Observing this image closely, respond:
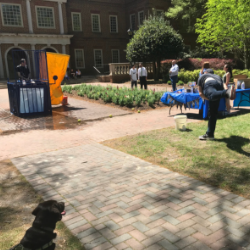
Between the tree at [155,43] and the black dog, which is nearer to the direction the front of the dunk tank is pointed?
the black dog

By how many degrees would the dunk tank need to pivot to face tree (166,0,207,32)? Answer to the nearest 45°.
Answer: approximately 135° to its left

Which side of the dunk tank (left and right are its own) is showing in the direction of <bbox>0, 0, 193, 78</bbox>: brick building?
back

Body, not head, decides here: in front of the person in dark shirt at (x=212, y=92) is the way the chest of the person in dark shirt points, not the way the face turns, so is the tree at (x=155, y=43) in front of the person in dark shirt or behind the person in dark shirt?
in front

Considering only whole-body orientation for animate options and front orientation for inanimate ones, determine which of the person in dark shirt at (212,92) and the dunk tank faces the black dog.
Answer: the dunk tank

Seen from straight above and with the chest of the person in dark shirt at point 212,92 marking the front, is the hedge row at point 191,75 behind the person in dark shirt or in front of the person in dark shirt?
in front

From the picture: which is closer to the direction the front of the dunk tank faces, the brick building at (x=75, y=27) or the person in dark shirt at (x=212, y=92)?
the person in dark shirt

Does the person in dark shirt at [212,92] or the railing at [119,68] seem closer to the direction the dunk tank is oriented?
the person in dark shirt

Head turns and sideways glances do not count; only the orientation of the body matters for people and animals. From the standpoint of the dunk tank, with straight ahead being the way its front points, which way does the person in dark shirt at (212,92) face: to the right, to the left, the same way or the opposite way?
the opposite way

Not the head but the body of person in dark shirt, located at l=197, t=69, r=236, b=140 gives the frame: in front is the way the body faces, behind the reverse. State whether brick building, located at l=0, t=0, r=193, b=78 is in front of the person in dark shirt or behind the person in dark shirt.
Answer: in front

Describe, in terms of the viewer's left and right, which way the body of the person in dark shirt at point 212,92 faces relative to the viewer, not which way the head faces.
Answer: facing away from the viewer and to the left of the viewer

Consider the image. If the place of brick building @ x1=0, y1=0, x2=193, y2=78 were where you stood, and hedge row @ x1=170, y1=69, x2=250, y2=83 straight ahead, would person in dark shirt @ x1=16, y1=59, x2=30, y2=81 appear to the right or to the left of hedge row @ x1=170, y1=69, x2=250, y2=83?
right

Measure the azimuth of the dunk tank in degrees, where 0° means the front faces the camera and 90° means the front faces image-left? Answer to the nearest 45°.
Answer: approximately 0°

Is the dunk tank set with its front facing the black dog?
yes

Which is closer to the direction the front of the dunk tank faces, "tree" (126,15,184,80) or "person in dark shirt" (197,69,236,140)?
the person in dark shirt
